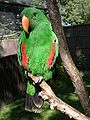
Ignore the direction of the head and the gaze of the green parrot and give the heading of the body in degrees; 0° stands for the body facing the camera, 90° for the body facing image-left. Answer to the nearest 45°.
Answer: approximately 0°

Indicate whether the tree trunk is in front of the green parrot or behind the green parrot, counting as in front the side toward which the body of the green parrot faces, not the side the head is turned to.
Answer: behind
